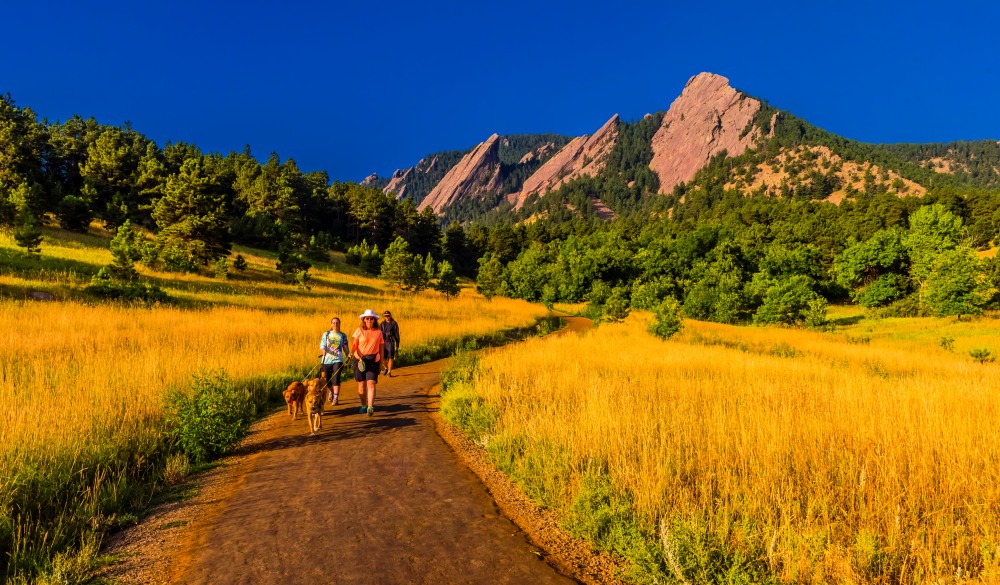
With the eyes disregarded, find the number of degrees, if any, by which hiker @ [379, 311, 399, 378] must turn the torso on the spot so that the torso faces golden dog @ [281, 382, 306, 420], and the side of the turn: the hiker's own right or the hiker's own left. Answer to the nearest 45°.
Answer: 0° — they already face it

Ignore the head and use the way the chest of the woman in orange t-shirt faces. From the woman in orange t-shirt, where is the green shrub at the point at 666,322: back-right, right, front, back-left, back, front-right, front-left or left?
back-left

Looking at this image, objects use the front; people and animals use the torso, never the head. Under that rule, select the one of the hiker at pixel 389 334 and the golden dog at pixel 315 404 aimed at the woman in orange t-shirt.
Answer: the hiker

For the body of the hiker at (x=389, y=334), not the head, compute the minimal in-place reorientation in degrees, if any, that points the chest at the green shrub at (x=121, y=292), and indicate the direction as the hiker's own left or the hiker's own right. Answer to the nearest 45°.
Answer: approximately 135° to the hiker's own right

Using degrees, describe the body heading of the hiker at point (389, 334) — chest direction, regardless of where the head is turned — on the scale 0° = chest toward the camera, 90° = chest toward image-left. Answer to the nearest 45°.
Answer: approximately 0°

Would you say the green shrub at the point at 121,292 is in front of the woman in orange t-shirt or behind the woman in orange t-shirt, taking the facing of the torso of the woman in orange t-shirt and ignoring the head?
behind

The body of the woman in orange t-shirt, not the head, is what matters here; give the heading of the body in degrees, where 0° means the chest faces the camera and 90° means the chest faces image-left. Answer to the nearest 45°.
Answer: approximately 0°

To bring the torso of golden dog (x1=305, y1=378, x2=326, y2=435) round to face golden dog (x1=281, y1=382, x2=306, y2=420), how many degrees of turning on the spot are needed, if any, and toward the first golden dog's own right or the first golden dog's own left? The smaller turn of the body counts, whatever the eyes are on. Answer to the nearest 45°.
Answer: approximately 180°
